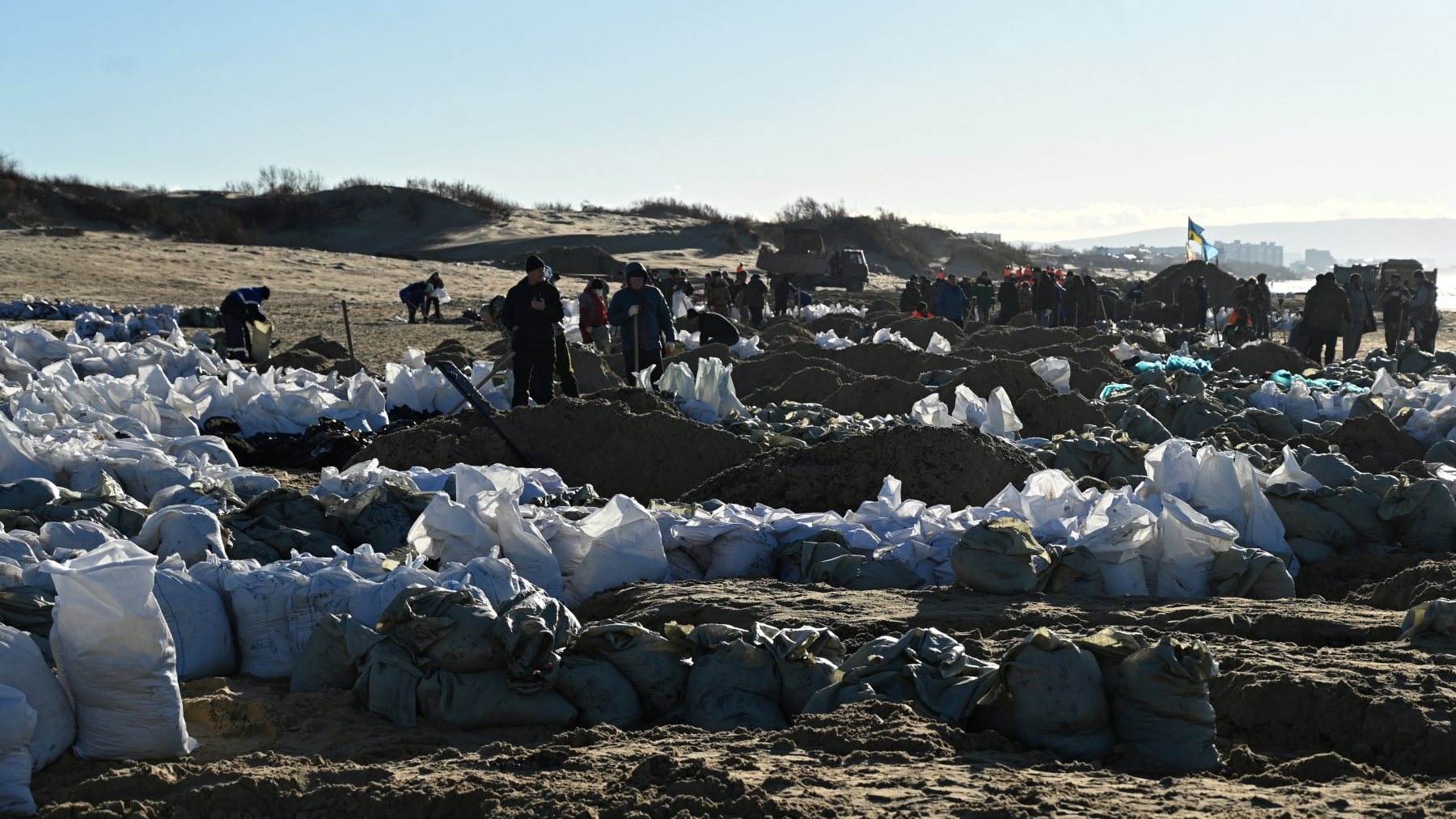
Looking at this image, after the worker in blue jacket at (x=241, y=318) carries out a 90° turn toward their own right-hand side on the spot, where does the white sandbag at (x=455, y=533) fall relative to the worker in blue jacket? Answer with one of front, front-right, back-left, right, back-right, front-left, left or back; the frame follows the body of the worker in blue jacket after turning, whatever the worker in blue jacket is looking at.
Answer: front

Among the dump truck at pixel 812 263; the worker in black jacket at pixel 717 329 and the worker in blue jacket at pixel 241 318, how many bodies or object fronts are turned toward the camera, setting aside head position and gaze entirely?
0

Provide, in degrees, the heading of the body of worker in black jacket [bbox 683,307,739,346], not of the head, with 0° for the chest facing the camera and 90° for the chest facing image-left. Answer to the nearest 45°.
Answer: approximately 90°

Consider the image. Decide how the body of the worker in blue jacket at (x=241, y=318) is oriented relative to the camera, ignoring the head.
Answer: to the viewer's right

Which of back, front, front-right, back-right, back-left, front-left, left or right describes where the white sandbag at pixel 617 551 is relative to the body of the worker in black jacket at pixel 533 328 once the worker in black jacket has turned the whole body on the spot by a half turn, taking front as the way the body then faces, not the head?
back

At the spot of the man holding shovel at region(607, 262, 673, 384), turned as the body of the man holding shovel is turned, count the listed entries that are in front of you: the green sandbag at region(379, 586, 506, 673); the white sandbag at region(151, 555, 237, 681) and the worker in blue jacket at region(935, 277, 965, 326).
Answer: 2

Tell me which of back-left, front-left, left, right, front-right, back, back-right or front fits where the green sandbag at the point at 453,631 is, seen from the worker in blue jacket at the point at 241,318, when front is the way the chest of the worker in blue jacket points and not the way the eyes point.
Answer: right

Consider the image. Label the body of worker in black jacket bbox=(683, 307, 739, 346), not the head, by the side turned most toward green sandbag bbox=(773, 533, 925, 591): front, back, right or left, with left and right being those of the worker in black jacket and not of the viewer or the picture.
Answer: left

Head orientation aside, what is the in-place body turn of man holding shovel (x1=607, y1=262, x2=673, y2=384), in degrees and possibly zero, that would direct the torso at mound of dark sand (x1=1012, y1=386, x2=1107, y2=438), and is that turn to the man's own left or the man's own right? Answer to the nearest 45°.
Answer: approximately 45° to the man's own left

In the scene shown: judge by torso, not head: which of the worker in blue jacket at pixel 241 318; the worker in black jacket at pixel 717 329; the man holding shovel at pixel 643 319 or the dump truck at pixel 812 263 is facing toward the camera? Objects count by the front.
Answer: the man holding shovel

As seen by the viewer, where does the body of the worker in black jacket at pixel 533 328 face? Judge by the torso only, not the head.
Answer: toward the camera

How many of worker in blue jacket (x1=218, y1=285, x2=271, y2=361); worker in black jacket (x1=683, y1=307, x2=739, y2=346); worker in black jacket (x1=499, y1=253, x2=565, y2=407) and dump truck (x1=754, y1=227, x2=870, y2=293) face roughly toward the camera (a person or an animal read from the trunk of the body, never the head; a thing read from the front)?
1

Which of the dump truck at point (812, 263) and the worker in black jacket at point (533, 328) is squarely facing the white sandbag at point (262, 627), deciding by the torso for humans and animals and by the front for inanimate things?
the worker in black jacket

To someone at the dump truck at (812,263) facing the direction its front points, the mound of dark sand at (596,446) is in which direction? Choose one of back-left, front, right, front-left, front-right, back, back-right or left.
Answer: right

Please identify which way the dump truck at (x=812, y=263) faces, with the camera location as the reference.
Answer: facing to the right of the viewer

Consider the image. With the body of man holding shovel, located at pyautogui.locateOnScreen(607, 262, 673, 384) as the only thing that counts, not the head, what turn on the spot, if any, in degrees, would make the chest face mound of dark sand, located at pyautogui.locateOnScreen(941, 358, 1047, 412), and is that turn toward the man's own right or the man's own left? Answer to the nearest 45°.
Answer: approximately 90° to the man's own left
